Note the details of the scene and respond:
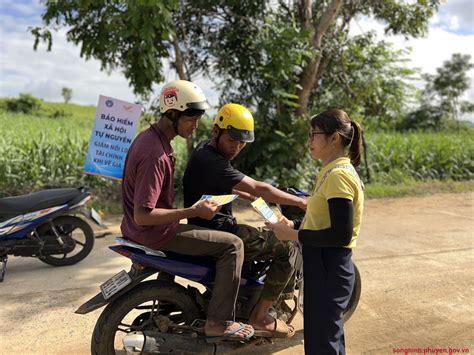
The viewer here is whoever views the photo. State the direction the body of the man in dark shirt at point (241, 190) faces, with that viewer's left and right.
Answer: facing to the right of the viewer

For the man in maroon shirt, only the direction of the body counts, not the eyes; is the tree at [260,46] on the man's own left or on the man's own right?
on the man's own left

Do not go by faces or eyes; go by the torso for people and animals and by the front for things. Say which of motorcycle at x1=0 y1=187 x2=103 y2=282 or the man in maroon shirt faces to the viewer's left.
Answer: the motorcycle

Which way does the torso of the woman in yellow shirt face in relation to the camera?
to the viewer's left

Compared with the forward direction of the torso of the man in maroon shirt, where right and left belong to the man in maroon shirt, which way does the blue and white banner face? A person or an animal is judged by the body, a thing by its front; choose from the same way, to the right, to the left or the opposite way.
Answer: to the right

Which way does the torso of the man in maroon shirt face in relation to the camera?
to the viewer's right

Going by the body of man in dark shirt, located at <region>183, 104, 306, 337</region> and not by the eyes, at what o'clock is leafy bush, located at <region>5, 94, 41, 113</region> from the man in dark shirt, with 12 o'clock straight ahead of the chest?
The leafy bush is roughly at 8 o'clock from the man in dark shirt.

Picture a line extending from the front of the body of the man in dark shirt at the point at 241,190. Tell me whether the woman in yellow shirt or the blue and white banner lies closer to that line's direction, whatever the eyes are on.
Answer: the woman in yellow shirt

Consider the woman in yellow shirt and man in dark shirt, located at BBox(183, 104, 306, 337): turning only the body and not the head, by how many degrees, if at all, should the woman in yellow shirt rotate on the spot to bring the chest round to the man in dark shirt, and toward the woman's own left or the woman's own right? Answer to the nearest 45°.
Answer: approximately 45° to the woman's own right

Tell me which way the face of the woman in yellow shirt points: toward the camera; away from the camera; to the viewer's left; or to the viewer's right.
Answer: to the viewer's left
